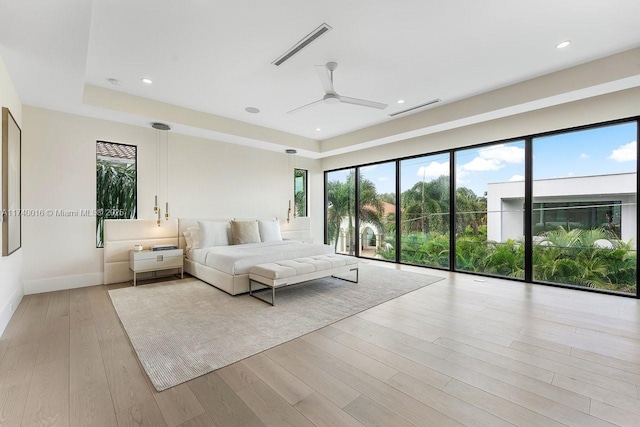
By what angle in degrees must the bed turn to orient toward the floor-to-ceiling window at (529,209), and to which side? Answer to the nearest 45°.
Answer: approximately 45° to its left

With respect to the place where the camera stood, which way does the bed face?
facing the viewer and to the right of the viewer

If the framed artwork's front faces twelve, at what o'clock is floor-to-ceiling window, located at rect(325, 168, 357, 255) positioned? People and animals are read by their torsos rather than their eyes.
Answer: The floor-to-ceiling window is roughly at 12 o'clock from the framed artwork.

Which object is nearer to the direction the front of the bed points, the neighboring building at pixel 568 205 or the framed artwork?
the neighboring building

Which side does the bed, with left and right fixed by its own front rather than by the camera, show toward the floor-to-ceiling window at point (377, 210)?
left

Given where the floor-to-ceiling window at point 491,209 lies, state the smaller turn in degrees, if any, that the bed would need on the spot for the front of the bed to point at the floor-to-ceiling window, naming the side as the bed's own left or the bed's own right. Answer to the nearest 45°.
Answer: approximately 45° to the bed's own left

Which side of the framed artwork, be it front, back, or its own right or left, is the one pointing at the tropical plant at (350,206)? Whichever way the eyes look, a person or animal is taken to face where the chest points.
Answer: front

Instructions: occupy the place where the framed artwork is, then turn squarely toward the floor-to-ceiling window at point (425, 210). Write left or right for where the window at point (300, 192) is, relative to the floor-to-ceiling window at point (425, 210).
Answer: left

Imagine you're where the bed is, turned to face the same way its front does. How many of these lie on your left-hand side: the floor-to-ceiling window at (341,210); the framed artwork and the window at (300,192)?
2

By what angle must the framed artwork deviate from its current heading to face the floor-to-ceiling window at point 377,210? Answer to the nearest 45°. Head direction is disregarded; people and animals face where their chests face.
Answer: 0° — it already faces it

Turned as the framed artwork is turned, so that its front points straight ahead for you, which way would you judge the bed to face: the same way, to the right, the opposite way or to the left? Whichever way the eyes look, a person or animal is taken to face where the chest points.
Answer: to the right

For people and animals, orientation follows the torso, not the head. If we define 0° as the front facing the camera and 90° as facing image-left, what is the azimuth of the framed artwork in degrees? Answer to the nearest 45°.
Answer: approximately 270°

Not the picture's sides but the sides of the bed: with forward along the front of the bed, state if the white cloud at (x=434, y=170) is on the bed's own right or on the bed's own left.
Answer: on the bed's own left

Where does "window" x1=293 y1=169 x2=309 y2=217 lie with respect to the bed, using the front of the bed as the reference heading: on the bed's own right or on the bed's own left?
on the bed's own left

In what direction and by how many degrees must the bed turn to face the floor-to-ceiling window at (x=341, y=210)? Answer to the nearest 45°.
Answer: approximately 90° to its left

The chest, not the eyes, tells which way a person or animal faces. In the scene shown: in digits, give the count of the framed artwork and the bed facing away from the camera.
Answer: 0
